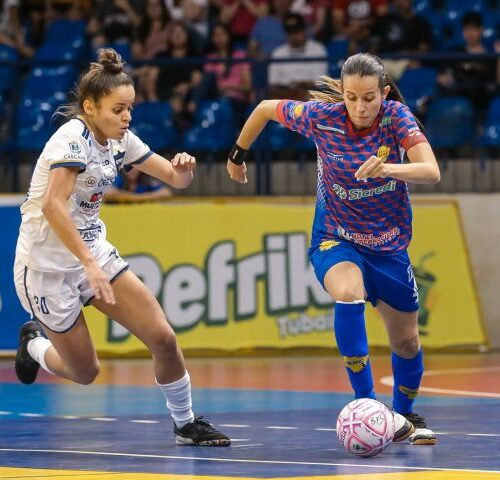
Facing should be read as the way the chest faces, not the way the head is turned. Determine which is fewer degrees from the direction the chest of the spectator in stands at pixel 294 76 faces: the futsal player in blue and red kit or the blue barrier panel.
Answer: the futsal player in blue and red kit

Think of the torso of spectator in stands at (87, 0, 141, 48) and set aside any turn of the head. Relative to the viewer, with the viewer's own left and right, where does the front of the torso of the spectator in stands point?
facing the viewer

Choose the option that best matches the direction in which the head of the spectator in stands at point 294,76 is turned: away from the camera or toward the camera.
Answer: toward the camera

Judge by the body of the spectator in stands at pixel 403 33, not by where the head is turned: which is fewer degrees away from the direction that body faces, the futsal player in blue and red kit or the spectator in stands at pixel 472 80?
the futsal player in blue and red kit

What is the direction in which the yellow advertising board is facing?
toward the camera

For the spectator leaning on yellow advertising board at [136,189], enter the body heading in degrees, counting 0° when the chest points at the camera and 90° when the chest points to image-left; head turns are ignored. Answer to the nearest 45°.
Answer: approximately 0°

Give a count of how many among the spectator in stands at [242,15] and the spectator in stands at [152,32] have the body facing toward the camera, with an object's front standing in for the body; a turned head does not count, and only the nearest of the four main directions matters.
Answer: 2

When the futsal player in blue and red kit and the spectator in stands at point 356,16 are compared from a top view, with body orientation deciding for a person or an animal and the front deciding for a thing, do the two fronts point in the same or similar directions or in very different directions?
same or similar directions

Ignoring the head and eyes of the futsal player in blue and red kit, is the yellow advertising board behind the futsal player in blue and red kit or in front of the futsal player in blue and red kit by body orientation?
behind

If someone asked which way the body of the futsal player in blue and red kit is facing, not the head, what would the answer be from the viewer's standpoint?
toward the camera

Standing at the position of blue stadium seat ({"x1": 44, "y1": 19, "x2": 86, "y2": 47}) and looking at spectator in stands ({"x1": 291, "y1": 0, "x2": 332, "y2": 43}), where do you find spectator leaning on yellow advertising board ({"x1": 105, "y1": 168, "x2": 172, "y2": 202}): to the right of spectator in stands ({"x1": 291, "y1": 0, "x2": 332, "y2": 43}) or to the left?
right

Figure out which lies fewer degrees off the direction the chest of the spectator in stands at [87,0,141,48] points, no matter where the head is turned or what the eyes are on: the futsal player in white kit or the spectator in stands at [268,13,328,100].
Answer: the futsal player in white kit

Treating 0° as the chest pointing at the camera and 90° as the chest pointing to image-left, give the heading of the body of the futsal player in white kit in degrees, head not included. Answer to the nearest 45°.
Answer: approximately 315°
